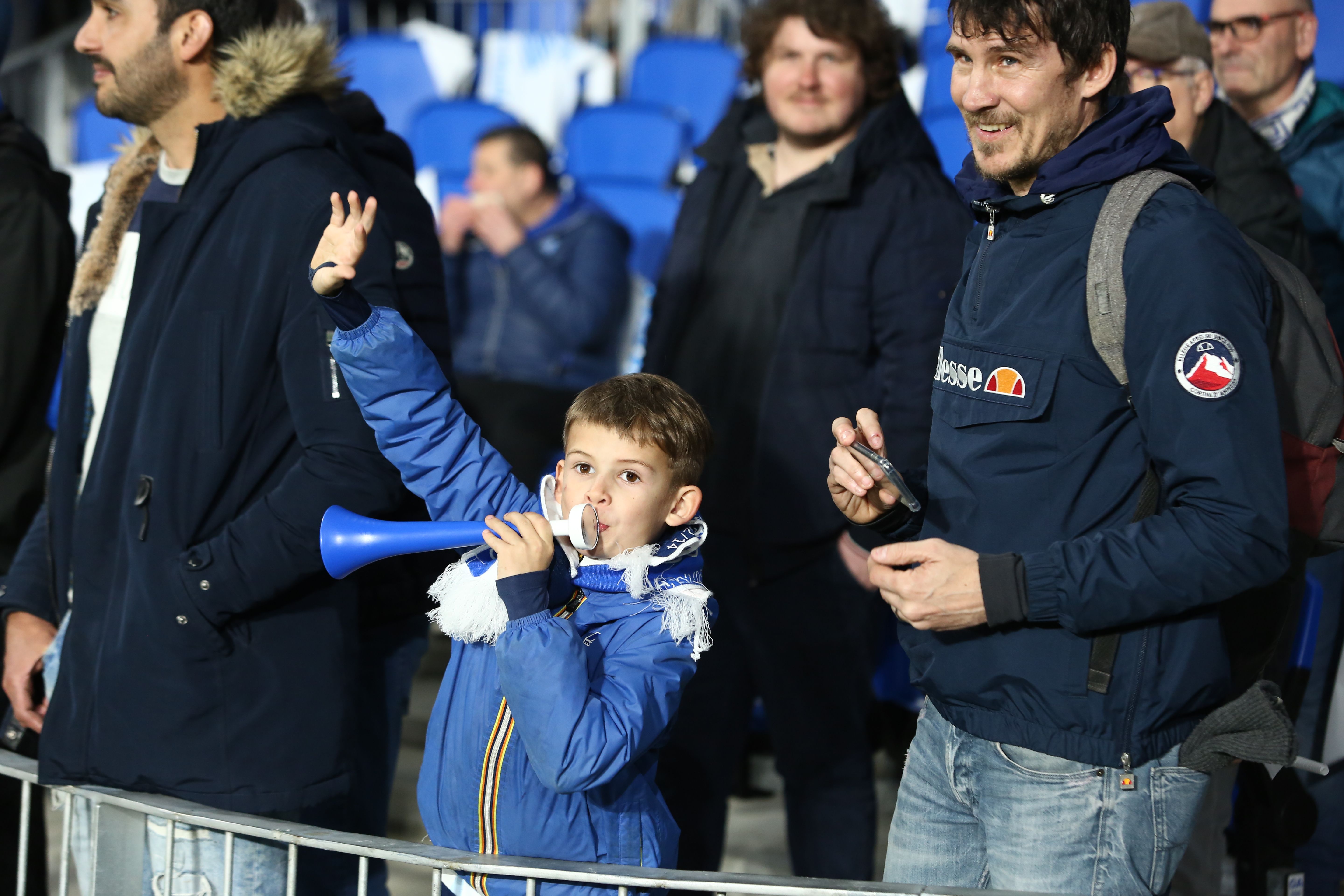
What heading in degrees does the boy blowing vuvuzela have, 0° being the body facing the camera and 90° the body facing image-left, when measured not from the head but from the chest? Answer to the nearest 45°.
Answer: approximately 45°

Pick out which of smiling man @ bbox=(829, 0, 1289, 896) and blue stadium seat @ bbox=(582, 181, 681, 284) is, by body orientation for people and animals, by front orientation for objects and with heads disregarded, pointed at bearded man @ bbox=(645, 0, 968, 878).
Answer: the blue stadium seat

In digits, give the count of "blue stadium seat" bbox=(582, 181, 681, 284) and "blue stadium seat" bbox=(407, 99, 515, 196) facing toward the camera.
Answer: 2

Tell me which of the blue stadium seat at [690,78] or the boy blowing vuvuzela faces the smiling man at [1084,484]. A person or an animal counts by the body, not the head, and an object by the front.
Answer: the blue stadium seat

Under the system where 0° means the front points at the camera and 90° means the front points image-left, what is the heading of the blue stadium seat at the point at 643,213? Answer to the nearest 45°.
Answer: approximately 0°

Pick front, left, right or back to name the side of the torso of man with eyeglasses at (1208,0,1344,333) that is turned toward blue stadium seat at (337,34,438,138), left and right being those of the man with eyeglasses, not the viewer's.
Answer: right

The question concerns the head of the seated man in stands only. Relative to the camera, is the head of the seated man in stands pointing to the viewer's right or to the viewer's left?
to the viewer's left

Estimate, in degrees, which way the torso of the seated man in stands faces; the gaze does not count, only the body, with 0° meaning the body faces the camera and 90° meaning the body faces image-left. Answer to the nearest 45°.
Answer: approximately 45°

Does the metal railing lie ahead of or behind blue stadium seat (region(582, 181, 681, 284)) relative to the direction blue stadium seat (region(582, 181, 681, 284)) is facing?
ahead

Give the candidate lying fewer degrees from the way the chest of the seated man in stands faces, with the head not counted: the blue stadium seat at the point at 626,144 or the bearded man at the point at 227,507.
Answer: the bearded man

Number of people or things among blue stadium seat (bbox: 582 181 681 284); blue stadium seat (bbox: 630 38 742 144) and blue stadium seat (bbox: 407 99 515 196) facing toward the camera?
3

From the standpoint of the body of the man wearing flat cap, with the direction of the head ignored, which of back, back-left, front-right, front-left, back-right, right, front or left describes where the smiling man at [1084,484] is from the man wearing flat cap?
front-left

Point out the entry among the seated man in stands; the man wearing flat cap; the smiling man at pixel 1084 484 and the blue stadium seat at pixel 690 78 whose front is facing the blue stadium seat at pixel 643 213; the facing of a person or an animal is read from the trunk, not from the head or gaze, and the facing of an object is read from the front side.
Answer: the blue stadium seat at pixel 690 78

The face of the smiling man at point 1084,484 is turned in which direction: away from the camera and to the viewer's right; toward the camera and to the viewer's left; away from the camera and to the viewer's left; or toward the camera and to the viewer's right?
toward the camera and to the viewer's left

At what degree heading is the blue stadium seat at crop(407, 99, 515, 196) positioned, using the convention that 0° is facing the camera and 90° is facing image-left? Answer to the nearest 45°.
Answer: approximately 0°

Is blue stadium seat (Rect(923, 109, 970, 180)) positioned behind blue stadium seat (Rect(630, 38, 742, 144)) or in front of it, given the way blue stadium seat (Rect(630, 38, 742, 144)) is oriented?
in front

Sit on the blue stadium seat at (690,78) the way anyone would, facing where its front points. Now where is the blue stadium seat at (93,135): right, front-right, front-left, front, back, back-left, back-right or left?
right

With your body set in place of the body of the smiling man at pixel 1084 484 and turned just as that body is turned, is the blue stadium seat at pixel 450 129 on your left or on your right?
on your right
